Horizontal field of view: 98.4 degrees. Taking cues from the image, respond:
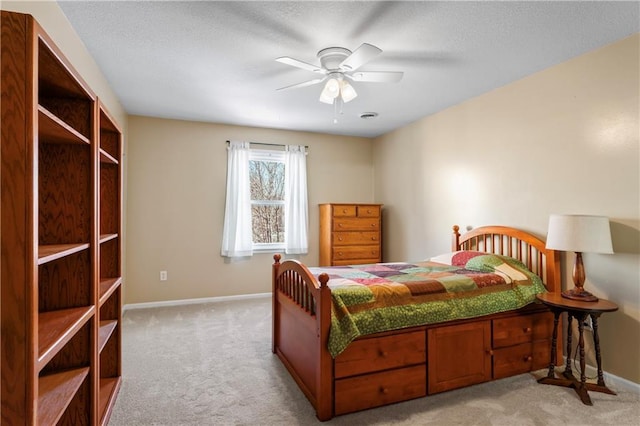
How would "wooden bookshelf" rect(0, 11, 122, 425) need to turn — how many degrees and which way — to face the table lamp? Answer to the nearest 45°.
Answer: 0° — it already faces it

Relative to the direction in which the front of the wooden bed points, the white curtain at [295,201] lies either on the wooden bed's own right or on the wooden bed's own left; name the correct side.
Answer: on the wooden bed's own right

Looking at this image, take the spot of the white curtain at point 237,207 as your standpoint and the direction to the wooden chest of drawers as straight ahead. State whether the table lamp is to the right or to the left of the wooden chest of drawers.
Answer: right

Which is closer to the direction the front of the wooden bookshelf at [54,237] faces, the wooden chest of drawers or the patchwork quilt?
the patchwork quilt

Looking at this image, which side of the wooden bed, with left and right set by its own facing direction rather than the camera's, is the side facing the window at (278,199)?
right

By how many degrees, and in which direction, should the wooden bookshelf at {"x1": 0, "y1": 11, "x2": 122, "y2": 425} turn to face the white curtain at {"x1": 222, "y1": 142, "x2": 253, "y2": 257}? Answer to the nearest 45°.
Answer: approximately 90° to its left

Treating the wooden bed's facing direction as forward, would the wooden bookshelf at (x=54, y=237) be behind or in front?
in front

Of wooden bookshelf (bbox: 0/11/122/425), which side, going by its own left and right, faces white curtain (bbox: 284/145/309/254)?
left

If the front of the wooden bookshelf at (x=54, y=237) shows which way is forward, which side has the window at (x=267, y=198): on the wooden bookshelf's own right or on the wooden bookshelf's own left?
on the wooden bookshelf's own left

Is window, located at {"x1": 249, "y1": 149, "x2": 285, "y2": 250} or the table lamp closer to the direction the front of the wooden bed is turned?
the window

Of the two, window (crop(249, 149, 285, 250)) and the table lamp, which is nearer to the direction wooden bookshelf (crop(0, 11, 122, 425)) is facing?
the table lamp

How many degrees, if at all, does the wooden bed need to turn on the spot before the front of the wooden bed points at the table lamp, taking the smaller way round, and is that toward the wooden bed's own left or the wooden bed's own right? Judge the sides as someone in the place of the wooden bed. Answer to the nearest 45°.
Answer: approximately 135° to the wooden bed's own left

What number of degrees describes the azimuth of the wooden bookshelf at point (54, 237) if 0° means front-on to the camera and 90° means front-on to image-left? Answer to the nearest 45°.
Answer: approximately 315°
